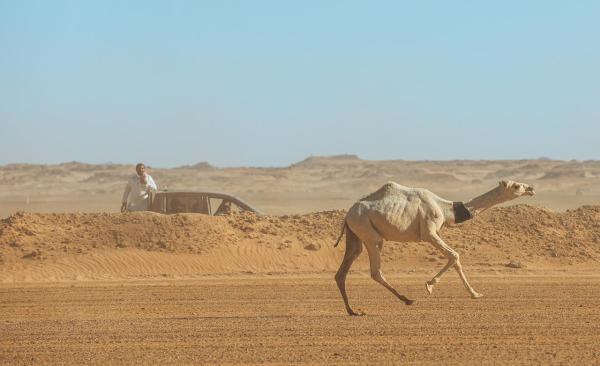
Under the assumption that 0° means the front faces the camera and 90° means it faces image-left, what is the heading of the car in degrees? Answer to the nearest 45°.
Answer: approximately 270°

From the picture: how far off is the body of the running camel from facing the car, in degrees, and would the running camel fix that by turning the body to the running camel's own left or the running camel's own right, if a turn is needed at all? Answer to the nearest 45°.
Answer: approximately 135° to the running camel's own left

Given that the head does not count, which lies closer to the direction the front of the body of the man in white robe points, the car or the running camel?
the running camel

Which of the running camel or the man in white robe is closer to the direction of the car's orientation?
the running camel

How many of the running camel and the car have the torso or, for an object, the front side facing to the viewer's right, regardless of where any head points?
2

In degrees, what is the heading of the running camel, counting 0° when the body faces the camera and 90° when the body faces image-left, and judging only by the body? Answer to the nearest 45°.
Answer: approximately 270°

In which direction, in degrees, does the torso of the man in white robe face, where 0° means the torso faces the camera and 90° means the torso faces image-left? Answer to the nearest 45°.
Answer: approximately 315°

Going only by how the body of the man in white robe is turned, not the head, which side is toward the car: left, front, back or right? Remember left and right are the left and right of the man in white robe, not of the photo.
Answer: left
